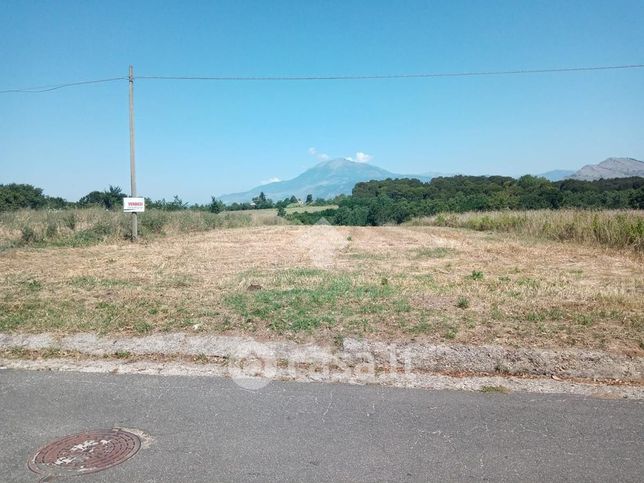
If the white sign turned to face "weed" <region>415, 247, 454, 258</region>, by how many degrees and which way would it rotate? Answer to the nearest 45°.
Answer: approximately 45° to its left

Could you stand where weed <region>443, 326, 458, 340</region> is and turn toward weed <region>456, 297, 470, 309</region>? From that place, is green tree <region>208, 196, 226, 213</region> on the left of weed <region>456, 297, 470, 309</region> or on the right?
left

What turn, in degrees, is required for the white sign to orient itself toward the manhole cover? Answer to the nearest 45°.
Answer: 0° — it already faces it

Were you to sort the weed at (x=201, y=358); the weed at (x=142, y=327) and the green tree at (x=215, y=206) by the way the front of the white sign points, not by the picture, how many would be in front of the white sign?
2

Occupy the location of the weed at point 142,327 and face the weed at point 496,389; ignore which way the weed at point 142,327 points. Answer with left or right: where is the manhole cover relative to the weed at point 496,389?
right

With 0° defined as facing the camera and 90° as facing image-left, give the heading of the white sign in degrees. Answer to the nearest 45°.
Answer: approximately 0°
